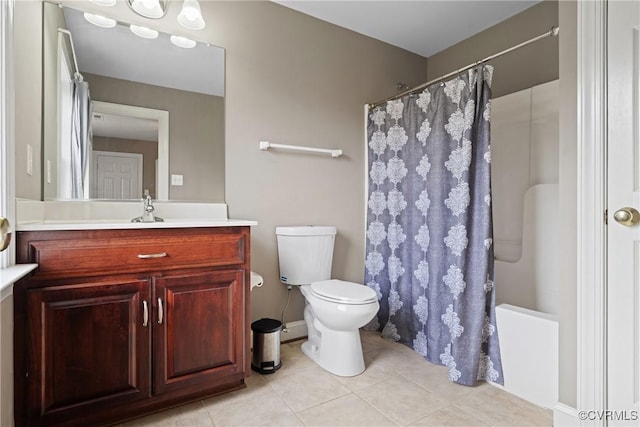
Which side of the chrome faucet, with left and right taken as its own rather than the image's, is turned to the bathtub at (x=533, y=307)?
left

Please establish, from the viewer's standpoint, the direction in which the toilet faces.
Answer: facing the viewer and to the right of the viewer

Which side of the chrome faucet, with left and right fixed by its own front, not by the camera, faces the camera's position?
front

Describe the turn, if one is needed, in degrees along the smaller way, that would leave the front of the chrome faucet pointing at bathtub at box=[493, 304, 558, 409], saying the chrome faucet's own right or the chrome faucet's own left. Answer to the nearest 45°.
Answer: approximately 45° to the chrome faucet's own left

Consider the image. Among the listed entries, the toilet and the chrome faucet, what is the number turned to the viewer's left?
0

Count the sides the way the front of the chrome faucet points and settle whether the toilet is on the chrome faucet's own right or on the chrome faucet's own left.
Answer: on the chrome faucet's own left

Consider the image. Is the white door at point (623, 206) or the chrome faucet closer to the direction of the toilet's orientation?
the white door
